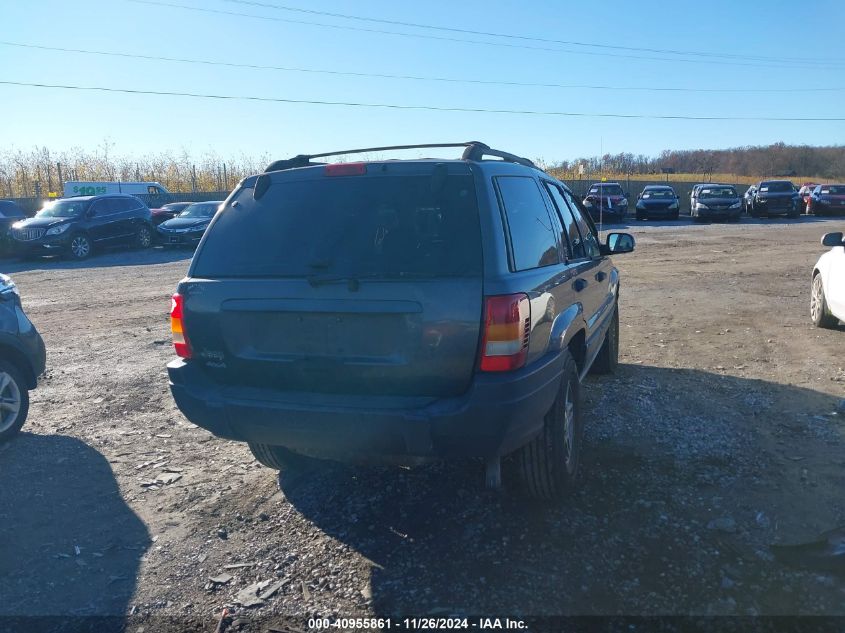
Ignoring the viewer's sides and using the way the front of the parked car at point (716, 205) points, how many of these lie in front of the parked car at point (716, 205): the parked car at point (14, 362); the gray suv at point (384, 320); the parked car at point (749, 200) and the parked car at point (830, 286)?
3

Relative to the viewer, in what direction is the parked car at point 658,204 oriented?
toward the camera

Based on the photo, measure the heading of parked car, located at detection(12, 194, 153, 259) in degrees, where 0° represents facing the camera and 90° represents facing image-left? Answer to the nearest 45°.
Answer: approximately 45°

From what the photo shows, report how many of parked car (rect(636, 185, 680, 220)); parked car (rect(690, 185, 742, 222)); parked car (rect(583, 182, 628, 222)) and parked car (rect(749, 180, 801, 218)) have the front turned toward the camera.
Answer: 4

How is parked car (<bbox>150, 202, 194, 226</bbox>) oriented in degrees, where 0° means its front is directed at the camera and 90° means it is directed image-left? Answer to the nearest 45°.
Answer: approximately 45°

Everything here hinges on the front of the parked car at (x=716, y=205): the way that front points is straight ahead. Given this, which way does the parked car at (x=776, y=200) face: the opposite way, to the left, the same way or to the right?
the same way

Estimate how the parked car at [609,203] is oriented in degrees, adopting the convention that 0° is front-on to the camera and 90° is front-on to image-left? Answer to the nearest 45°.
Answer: approximately 0°

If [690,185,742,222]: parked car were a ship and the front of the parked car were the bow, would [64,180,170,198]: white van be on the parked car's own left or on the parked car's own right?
on the parked car's own right

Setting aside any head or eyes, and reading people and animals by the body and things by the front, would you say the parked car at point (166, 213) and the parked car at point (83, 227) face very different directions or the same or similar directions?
same or similar directions

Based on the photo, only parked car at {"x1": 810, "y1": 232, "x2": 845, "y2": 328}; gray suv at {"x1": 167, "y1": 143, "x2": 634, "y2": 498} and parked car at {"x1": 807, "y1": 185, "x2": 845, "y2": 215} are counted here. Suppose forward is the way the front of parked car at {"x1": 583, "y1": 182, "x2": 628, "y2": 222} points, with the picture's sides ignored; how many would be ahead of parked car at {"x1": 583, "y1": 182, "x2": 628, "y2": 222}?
2

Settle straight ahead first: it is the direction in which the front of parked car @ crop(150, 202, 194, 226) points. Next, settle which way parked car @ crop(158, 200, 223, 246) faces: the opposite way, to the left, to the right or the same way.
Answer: the same way

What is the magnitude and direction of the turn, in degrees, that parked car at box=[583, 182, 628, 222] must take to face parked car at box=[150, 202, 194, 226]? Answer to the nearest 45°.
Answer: approximately 45° to its right

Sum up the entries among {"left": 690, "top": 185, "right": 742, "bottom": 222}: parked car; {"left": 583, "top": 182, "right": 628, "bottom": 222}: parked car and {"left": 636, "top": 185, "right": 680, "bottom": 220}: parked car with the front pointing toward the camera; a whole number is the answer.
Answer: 3

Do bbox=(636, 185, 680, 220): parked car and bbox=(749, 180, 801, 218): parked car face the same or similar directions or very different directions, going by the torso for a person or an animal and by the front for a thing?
same or similar directions

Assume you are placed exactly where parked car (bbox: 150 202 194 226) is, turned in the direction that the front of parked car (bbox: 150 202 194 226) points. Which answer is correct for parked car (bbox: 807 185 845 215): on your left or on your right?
on your left

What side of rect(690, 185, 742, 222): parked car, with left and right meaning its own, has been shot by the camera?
front

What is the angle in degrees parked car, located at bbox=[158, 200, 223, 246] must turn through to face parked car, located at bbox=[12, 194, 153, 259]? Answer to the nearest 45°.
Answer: approximately 45° to its right
